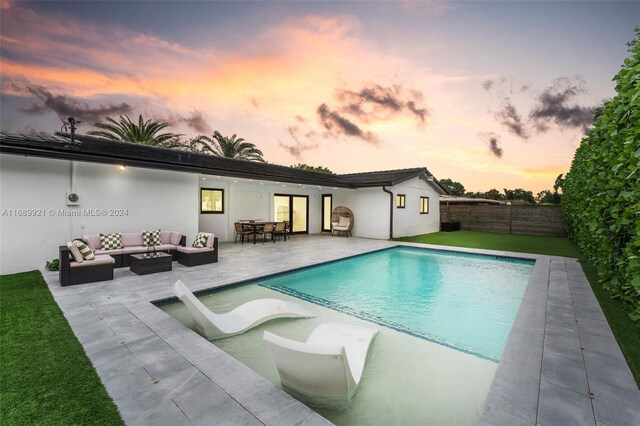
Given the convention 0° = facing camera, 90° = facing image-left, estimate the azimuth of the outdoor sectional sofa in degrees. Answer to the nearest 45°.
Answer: approximately 0°

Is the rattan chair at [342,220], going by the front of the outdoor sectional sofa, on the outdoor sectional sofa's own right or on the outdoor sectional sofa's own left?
on the outdoor sectional sofa's own left

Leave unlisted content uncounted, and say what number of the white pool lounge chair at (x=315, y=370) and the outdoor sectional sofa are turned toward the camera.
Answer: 1

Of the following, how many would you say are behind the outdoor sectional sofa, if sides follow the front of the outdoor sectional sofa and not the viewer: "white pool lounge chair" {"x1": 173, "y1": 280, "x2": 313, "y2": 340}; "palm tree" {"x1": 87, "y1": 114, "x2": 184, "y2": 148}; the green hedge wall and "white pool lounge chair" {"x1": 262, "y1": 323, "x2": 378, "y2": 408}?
1

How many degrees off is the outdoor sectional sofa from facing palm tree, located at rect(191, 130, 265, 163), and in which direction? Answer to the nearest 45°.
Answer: approximately 135° to its left

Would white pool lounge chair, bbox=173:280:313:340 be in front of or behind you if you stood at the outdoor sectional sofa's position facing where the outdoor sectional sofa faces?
in front

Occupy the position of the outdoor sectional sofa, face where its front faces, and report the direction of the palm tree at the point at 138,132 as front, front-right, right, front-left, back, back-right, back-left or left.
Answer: back
